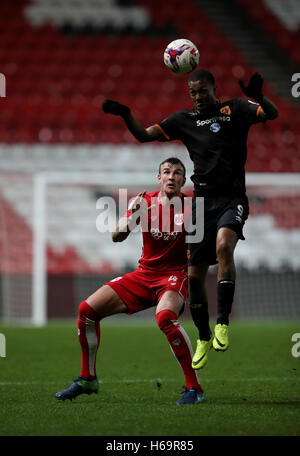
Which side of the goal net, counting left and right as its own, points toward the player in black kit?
front

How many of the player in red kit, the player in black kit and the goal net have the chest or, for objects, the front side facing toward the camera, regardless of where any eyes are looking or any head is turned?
3

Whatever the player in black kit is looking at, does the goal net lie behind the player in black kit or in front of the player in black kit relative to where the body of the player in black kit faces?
behind

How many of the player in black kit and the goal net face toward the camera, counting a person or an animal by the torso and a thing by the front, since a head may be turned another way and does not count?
2

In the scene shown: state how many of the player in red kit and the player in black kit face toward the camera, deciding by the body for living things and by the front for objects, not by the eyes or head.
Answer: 2

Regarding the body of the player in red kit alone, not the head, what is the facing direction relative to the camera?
toward the camera

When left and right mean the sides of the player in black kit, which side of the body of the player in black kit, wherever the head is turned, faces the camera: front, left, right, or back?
front

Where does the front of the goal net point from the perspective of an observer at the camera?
facing the viewer

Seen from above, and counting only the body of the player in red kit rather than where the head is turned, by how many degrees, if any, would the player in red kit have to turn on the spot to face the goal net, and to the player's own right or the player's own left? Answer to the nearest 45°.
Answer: approximately 180°
